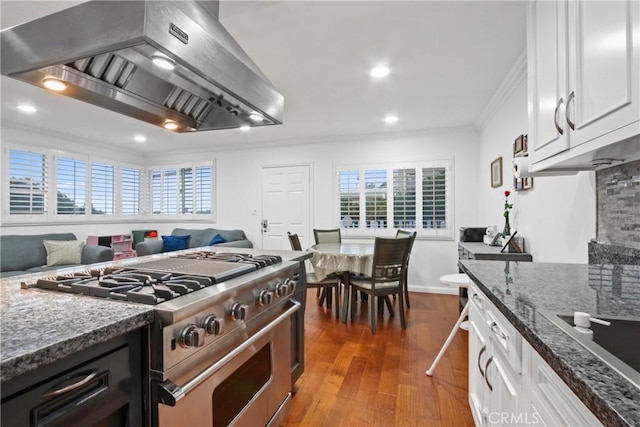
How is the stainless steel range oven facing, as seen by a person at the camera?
facing the viewer and to the right of the viewer

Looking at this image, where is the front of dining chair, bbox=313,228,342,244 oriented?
toward the camera

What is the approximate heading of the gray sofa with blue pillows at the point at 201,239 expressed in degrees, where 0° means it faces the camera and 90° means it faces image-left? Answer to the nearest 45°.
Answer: approximately 0°

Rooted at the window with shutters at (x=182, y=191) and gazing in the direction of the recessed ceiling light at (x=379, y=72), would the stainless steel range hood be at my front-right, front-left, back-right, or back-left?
front-right

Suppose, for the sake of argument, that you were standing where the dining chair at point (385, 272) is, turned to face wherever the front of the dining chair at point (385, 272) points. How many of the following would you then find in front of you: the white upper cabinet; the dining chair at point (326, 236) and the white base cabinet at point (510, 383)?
1

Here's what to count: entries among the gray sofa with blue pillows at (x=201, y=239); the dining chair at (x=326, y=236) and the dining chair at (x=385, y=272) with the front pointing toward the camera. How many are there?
2

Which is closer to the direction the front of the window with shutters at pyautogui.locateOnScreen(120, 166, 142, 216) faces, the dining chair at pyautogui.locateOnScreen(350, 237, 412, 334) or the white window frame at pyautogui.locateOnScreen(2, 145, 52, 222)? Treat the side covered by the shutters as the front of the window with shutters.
the dining chair

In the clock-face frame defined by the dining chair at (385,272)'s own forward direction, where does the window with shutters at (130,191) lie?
The window with shutters is roughly at 11 o'clock from the dining chair.

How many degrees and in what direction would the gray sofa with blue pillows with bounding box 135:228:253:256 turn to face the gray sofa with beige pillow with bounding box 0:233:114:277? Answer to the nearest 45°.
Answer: approximately 90° to its right

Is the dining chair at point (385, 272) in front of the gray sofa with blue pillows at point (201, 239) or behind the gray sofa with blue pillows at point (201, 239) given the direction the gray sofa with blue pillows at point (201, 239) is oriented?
in front

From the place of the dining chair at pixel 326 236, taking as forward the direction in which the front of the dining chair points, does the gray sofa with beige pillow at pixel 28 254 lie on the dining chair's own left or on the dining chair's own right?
on the dining chair's own right

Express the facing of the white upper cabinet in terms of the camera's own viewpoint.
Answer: facing the viewer and to the left of the viewer

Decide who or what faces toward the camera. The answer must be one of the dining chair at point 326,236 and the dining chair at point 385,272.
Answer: the dining chair at point 326,236

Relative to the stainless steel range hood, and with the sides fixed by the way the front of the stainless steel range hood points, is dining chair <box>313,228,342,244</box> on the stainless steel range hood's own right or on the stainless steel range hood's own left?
on the stainless steel range hood's own left

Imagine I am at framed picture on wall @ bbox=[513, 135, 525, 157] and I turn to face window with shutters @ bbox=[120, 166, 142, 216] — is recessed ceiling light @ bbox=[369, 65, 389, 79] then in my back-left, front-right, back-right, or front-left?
front-left

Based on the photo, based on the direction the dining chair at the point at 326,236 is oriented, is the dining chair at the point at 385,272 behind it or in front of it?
in front
